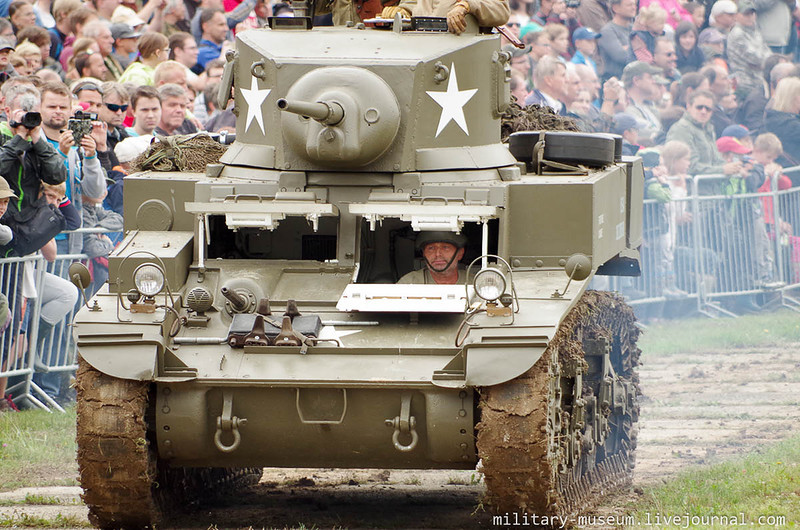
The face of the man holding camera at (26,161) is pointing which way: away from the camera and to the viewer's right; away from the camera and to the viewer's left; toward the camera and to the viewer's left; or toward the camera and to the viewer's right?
toward the camera and to the viewer's right

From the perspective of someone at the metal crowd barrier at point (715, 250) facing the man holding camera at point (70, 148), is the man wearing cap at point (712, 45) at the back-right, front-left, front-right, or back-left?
back-right

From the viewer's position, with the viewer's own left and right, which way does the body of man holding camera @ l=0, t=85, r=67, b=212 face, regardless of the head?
facing the viewer and to the right of the viewer

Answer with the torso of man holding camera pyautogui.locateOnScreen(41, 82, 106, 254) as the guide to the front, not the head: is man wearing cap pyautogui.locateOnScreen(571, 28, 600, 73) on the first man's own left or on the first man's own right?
on the first man's own left

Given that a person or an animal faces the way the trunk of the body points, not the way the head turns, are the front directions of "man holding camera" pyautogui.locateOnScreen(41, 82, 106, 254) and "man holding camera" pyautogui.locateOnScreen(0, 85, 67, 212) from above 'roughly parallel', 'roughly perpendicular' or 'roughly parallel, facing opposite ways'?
roughly parallel

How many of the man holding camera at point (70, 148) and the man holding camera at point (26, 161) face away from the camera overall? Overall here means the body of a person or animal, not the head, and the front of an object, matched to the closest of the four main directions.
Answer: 0

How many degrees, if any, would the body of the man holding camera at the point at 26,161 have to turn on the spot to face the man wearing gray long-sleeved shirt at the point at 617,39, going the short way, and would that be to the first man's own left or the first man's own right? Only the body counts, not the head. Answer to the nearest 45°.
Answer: approximately 90° to the first man's own left

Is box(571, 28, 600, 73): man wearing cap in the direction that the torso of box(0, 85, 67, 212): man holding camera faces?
no

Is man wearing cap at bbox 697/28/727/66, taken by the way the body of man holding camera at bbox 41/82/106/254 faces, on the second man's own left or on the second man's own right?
on the second man's own left

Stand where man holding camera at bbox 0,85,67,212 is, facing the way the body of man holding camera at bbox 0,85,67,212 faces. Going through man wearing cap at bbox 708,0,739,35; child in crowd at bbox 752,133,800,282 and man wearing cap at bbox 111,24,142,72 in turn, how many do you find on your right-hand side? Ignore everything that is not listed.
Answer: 0
